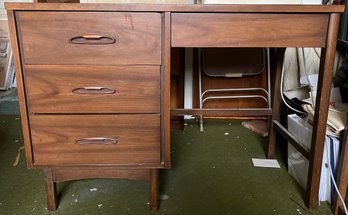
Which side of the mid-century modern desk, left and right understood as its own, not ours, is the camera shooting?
front
